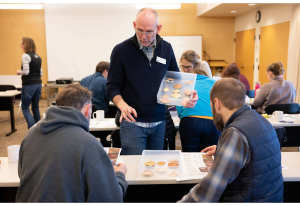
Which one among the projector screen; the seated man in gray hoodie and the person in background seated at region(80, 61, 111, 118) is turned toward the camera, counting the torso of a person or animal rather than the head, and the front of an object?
the projector screen

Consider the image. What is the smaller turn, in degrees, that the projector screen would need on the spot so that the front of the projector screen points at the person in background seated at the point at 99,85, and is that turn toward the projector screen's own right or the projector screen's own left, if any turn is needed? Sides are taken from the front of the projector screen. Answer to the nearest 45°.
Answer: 0° — it already faces them

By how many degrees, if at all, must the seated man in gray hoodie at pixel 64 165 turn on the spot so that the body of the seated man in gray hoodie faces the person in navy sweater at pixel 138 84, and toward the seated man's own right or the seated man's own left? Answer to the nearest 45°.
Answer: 0° — they already face them

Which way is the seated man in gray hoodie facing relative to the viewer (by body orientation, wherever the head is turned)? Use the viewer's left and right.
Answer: facing away from the viewer and to the right of the viewer

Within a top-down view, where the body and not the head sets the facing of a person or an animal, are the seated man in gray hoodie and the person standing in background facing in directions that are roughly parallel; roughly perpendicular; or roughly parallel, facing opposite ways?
roughly perpendicular

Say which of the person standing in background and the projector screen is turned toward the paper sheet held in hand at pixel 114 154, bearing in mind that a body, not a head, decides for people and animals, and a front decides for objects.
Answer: the projector screen

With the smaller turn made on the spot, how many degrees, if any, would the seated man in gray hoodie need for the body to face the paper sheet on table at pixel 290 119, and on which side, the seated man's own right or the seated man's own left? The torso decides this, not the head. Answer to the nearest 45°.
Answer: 0° — they already face it

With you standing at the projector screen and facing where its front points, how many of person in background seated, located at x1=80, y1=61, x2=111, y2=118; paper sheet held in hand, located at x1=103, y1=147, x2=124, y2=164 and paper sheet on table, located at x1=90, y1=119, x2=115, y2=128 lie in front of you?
3

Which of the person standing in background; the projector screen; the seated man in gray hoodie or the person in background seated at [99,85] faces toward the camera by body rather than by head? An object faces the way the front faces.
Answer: the projector screen
